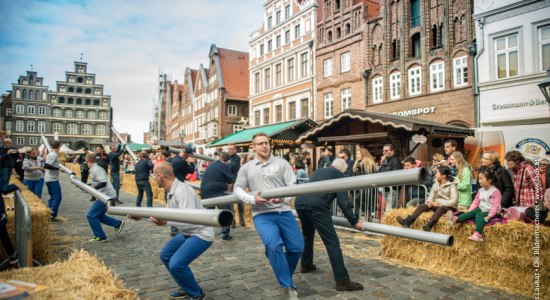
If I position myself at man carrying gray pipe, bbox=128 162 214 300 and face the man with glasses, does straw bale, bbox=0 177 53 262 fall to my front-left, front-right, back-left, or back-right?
back-left

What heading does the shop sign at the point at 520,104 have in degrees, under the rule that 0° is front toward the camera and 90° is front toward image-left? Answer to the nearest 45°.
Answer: approximately 45°

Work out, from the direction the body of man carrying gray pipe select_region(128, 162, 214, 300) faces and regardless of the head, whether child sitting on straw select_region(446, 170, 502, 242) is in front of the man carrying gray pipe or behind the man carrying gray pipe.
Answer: behind

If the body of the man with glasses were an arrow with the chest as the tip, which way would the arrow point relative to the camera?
toward the camera

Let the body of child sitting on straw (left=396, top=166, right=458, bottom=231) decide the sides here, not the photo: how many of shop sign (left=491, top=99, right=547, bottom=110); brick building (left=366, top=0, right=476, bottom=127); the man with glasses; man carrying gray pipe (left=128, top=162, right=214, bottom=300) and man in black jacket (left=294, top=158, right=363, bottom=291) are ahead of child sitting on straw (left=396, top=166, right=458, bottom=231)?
3

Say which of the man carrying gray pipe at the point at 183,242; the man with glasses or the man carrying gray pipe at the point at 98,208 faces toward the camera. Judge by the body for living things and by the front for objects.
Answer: the man with glasses
